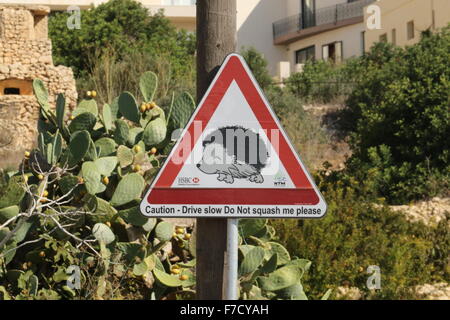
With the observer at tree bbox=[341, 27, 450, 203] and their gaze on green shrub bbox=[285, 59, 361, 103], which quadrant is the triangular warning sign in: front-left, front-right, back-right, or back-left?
back-left

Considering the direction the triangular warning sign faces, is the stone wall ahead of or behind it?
behind

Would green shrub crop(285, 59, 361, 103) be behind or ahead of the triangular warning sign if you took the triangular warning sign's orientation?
behind

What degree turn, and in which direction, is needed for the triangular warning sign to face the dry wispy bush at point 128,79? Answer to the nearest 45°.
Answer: approximately 180°

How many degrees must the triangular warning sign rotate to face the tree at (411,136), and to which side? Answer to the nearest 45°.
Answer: approximately 180°

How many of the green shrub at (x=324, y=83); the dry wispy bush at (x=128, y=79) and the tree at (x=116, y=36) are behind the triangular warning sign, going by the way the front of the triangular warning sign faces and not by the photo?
3

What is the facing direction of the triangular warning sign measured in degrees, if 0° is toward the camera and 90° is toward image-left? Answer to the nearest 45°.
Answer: approximately 0°
